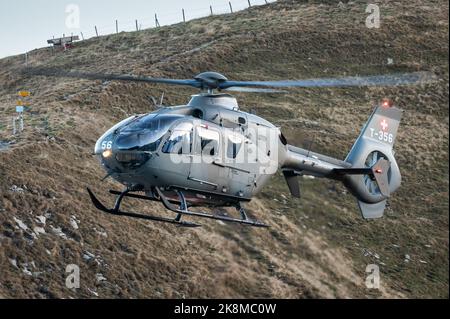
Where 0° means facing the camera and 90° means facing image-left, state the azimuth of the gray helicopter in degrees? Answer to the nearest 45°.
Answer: approximately 45°
